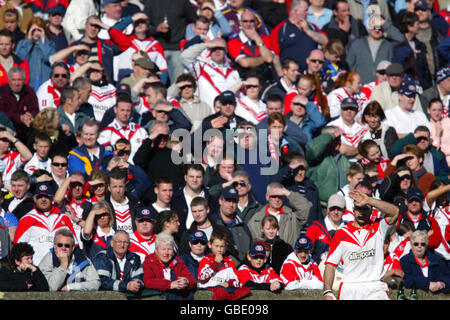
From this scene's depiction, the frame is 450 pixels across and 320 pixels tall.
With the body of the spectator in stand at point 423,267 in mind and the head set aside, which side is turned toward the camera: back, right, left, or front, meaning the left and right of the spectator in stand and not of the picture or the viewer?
front

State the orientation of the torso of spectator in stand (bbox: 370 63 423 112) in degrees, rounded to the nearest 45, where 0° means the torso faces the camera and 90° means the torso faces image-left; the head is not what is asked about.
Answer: approximately 0°

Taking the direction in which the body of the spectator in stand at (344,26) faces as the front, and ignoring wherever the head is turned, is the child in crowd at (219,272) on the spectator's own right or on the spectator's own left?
on the spectator's own right

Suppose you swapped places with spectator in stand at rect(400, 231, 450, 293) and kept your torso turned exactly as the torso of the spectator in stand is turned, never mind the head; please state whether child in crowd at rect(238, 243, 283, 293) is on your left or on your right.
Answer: on your right

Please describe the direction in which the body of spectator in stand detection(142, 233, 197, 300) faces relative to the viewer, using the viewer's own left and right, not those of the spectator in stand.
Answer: facing the viewer

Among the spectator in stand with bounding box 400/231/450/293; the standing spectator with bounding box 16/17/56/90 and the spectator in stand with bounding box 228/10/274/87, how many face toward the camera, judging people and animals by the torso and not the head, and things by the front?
3

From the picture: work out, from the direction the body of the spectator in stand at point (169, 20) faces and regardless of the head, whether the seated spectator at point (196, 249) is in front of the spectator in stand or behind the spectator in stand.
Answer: in front

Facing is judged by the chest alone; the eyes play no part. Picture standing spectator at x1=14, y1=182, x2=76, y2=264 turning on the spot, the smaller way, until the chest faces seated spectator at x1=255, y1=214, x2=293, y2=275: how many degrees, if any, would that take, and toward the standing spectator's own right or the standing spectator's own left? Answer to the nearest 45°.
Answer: approximately 90° to the standing spectator's own left

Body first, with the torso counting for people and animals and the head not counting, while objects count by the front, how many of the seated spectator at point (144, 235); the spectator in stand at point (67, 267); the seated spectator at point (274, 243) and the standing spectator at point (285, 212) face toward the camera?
4

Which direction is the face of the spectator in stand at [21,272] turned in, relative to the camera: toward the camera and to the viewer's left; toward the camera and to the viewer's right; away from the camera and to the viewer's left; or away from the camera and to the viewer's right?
toward the camera and to the viewer's right

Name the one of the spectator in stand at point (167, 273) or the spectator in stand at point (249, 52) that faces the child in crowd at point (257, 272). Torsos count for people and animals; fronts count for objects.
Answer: the spectator in stand at point (249, 52)

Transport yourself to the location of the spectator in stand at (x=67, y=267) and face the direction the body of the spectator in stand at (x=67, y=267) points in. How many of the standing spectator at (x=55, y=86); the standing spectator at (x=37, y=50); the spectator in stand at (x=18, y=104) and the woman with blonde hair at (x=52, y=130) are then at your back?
4

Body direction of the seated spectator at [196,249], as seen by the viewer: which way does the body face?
toward the camera
